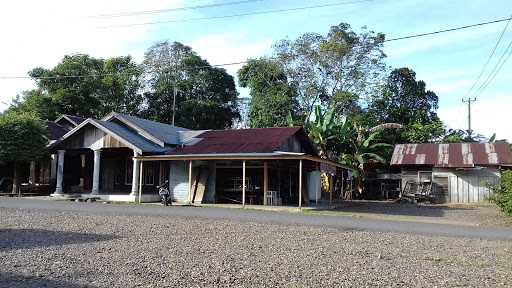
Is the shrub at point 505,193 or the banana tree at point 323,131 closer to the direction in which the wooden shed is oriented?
the shrub

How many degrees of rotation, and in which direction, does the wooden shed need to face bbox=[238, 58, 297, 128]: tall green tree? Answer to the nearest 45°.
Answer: approximately 135° to its right

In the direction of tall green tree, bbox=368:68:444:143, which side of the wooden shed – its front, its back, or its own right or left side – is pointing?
back

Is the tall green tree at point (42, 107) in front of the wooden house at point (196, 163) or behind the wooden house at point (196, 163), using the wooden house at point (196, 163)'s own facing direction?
behind

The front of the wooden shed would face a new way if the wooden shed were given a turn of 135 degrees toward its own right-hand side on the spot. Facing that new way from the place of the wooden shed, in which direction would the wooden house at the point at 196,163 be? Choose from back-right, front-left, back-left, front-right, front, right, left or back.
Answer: left

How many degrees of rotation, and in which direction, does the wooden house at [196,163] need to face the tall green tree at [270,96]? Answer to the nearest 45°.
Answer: approximately 180°

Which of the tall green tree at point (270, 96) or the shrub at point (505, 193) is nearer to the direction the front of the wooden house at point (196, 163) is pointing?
the shrub

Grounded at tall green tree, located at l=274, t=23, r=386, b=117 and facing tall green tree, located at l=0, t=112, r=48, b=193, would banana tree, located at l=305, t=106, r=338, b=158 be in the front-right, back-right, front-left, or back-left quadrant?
front-left

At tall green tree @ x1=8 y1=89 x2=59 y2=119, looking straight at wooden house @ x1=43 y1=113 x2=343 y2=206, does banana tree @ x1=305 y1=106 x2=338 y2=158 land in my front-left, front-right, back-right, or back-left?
front-left

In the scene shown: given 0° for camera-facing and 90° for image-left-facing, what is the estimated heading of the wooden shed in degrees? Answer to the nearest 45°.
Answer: approximately 0°

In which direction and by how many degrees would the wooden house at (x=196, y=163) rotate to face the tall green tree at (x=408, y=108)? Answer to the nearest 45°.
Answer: approximately 135° to its left

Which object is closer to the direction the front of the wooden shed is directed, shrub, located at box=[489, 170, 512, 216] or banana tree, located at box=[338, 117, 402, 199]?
the shrub

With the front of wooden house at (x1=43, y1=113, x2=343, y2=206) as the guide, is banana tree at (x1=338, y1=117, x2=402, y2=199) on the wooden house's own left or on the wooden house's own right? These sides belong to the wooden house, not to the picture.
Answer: on the wooden house's own left

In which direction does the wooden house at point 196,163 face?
toward the camera

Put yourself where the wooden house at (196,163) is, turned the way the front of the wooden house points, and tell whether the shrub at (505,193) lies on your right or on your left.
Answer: on your left

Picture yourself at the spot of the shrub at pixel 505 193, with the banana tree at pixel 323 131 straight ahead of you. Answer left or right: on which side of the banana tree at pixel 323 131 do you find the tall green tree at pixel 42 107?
left
